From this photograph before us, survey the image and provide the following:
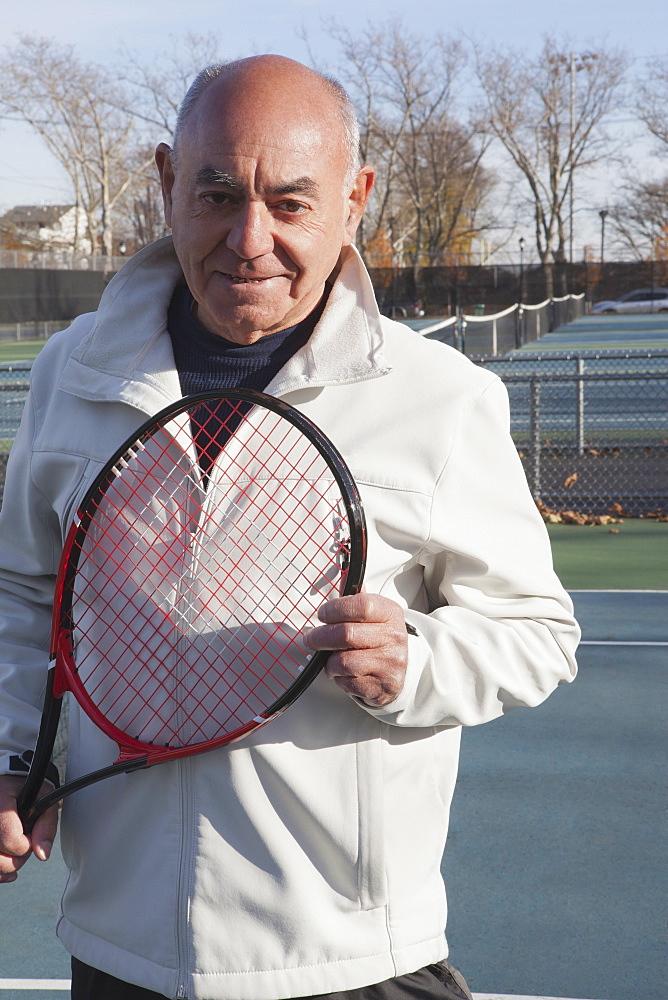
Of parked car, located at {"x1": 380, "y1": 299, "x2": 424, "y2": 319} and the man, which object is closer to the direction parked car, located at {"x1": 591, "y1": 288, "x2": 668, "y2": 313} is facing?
the parked car

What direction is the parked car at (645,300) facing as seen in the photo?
to the viewer's left

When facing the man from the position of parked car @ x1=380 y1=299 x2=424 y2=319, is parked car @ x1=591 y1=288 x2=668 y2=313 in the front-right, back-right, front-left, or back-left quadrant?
back-left

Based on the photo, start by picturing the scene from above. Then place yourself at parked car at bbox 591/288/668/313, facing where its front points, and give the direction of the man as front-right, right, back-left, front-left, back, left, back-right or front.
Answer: left

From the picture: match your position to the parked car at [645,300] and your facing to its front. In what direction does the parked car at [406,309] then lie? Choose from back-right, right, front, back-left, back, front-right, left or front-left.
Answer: front-left
